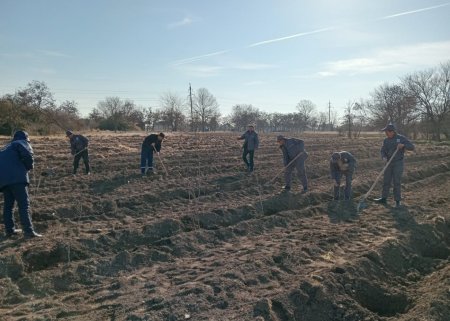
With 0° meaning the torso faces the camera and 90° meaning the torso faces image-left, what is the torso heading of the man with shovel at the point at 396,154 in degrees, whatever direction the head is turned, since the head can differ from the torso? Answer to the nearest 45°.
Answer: approximately 45°

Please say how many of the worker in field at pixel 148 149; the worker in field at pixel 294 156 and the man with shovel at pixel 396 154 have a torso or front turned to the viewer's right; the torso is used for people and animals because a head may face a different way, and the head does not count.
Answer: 1

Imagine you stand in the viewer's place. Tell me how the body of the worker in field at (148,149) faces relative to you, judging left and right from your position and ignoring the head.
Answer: facing to the right of the viewer

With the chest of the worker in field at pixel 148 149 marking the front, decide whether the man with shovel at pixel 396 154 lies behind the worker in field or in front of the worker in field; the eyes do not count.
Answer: in front

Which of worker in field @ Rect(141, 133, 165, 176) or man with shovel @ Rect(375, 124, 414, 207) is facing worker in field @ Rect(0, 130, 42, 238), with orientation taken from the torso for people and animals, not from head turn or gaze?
the man with shovel

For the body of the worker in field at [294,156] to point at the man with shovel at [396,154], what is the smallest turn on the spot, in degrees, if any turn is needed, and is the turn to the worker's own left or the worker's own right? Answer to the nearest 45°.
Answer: approximately 90° to the worker's own left

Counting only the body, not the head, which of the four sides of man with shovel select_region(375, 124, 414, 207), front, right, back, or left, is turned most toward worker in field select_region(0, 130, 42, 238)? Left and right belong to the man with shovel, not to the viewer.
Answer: front

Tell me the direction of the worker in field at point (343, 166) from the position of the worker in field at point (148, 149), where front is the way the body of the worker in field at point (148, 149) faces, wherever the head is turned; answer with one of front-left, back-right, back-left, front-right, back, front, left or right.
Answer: front-right

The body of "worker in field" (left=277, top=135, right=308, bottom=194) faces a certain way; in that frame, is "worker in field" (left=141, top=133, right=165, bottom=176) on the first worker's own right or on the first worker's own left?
on the first worker's own right

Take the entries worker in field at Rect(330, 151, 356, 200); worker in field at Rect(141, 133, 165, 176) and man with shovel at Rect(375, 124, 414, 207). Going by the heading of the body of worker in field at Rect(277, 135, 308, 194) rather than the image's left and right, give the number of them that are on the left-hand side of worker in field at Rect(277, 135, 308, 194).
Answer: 2

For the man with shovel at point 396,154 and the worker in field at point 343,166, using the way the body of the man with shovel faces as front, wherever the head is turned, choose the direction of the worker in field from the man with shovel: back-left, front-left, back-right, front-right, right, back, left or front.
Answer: front-right

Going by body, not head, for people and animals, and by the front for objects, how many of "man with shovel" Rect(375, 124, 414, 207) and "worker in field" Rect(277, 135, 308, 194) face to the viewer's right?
0

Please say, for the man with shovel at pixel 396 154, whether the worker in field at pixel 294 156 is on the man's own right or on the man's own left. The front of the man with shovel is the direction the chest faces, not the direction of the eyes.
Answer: on the man's own right
